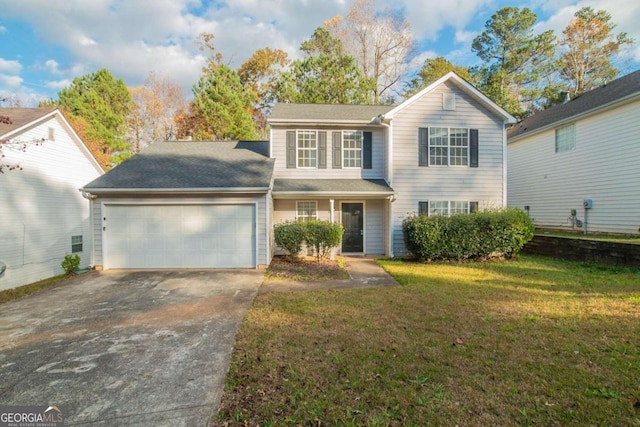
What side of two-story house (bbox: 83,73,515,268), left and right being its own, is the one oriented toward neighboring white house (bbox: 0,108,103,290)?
right

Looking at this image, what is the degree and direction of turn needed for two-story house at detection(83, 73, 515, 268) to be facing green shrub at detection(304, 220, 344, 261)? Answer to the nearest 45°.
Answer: approximately 45° to its right

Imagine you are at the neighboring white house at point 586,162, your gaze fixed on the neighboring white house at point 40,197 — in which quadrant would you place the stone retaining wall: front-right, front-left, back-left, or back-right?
front-left

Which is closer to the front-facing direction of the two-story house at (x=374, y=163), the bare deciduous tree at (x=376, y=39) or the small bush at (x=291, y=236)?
the small bush

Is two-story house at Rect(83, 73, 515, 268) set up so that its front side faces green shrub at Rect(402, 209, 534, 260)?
no

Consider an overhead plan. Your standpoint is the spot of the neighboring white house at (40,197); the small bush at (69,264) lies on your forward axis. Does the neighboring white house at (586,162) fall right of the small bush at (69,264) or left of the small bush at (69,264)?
left

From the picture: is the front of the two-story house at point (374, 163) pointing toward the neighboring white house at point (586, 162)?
no

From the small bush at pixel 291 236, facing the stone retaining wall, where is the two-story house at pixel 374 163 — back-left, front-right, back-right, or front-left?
front-left

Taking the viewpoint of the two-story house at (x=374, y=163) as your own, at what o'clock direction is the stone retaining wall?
The stone retaining wall is roughly at 10 o'clock from the two-story house.

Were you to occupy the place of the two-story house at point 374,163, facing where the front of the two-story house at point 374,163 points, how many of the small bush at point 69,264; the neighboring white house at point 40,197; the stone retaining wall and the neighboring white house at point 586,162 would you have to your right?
2

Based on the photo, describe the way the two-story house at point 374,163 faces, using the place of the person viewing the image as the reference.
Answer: facing the viewer

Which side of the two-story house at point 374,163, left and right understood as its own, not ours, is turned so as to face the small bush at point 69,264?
right
